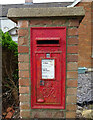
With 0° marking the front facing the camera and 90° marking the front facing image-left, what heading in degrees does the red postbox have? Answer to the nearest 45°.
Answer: approximately 0°
